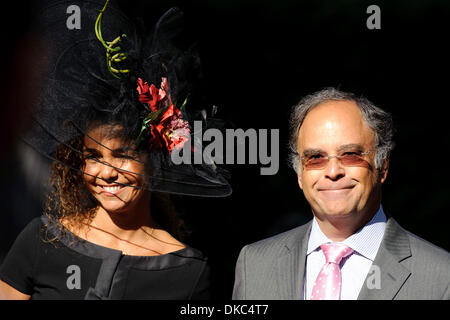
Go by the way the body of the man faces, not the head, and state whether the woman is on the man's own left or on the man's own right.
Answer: on the man's own right

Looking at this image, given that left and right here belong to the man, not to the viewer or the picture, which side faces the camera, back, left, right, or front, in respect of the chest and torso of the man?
front

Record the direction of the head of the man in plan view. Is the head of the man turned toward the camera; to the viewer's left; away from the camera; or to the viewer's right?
toward the camera

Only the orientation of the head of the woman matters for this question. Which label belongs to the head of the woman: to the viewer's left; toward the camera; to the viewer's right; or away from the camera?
toward the camera

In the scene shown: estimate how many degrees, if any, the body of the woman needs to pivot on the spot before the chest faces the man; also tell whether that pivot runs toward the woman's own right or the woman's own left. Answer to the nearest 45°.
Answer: approximately 45° to the woman's own left

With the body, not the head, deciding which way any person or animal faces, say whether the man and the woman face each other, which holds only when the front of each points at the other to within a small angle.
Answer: no

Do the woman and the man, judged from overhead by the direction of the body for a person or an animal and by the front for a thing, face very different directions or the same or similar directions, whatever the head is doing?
same or similar directions

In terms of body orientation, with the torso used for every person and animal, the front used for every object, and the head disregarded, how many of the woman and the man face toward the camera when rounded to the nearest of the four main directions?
2

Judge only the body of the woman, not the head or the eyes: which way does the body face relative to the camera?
toward the camera
